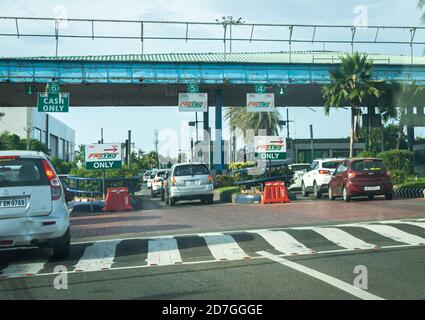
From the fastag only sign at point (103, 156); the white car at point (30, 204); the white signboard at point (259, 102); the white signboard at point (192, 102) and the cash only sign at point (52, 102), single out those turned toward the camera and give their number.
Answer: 4

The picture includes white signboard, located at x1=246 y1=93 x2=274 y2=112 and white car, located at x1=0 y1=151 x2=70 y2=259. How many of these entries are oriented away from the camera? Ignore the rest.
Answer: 1

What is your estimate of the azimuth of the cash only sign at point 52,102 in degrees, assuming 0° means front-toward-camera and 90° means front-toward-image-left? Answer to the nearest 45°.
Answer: approximately 0°

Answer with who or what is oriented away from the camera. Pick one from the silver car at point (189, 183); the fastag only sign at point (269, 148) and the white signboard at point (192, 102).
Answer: the silver car

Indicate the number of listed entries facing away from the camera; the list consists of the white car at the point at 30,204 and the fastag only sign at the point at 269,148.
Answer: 1

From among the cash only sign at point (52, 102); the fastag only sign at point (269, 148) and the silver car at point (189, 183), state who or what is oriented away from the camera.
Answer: the silver car

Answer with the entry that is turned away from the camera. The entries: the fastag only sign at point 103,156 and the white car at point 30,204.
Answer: the white car

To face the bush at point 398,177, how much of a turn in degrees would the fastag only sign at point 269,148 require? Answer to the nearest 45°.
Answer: approximately 135° to its left

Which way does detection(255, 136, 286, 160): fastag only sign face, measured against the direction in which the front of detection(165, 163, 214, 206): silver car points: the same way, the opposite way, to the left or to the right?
the opposite way
